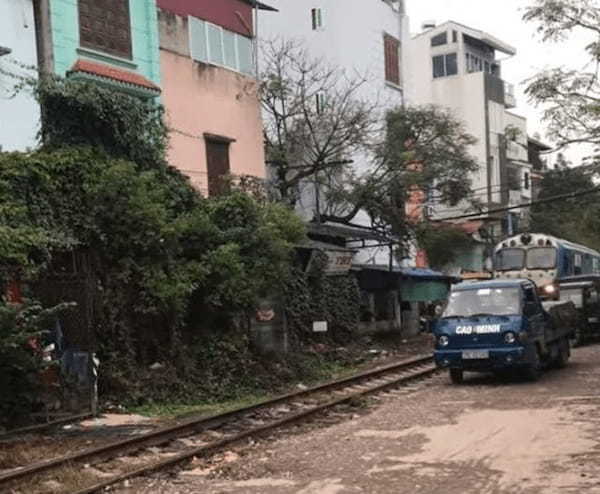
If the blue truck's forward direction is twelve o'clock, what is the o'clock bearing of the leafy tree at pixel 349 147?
The leafy tree is roughly at 4 o'clock from the blue truck.

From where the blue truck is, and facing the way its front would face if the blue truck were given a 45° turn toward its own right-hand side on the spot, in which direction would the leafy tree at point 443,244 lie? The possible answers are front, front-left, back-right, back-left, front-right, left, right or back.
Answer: right

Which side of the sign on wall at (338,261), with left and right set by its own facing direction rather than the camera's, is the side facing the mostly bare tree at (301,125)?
back

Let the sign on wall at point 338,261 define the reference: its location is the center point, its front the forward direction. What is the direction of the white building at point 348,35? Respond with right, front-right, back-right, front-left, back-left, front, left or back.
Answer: back

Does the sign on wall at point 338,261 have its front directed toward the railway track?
yes

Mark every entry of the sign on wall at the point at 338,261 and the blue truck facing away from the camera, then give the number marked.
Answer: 0

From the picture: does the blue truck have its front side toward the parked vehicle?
no

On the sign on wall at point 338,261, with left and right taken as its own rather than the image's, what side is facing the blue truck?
front

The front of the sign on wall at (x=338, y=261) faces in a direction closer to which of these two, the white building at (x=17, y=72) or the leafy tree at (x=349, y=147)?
the white building

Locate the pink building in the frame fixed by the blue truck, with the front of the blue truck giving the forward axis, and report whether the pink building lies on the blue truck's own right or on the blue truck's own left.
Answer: on the blue truck's own right

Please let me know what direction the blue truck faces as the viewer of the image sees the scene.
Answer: facing the viewer and to the left of the viewer

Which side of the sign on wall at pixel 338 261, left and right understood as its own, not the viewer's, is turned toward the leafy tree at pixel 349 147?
back

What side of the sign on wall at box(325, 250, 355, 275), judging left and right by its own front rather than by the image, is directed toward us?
front
